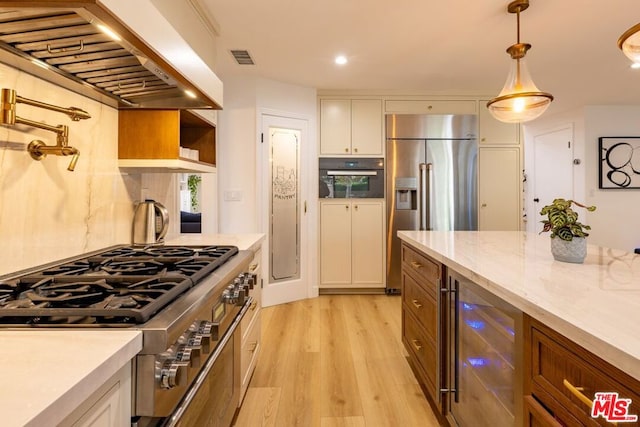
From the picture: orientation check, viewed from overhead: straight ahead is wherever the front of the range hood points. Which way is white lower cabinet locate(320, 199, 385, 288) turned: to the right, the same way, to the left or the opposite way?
to the right

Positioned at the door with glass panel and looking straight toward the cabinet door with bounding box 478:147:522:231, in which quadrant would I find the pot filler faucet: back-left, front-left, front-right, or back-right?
back-right

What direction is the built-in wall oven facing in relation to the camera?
toward the camera

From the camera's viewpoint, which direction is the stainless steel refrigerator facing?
toward the camera

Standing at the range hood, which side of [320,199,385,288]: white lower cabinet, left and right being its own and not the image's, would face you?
front

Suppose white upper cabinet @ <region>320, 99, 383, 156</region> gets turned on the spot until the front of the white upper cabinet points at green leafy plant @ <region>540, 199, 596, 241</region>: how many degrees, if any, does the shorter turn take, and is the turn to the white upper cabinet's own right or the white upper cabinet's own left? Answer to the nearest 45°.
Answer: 0° — it already faces it

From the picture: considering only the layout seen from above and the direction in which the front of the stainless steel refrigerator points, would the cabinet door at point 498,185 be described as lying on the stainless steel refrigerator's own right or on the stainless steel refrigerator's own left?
on the stainless steel refrigerator's own left

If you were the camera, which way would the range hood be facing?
facing the viewer and to the right of the viewer

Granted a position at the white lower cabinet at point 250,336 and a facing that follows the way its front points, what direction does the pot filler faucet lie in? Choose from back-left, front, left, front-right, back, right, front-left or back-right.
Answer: back-right

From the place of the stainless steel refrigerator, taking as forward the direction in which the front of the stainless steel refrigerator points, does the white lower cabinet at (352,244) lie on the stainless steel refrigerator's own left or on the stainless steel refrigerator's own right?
on the stainless steel refrigerator's own right

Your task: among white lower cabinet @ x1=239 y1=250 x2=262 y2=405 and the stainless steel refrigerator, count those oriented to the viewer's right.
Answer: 1

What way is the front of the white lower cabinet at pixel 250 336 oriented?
to the viewer's right

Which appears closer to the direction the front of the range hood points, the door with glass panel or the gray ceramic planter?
the gray ceramic planter

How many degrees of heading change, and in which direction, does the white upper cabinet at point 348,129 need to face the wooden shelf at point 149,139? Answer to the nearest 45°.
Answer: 0° — it already faces it

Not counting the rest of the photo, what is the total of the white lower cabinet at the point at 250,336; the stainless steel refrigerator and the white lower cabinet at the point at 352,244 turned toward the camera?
2

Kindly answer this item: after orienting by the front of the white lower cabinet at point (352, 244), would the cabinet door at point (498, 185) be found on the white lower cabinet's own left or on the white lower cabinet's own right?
on the white lower cabinet's own left

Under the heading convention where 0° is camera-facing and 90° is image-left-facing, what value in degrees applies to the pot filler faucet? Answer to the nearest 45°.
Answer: approximately 315°
